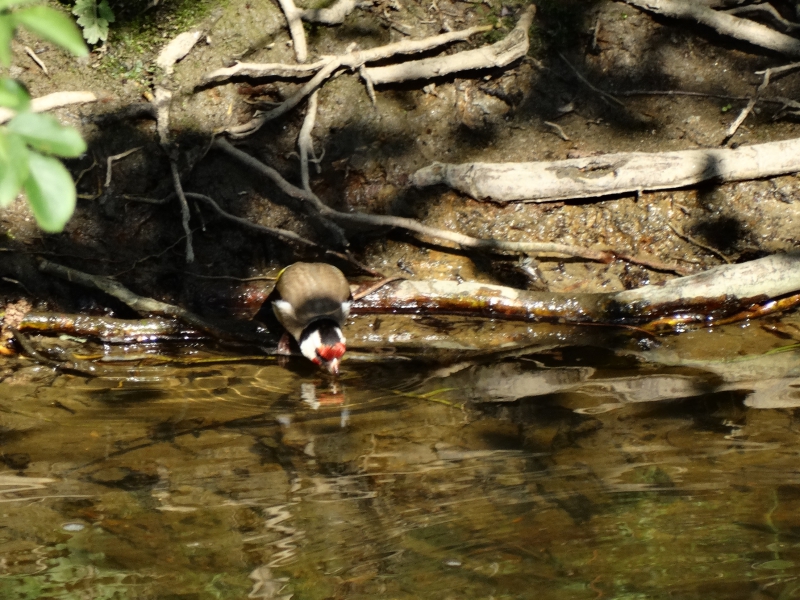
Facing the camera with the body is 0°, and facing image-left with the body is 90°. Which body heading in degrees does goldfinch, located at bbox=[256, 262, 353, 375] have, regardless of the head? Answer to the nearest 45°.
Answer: approximately 0°

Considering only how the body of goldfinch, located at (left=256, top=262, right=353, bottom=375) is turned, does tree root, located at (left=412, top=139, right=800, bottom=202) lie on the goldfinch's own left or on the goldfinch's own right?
on the goldfinch's own left

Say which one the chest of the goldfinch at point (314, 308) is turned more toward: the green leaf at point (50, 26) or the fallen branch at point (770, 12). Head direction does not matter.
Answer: the green leaf

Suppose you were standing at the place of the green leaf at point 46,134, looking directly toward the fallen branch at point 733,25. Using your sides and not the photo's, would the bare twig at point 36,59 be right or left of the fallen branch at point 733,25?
left

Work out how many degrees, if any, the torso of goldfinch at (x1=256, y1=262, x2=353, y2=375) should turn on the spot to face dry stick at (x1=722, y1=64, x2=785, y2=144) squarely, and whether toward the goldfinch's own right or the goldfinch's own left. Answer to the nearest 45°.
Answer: approximately 90° to the goldfinch's own left

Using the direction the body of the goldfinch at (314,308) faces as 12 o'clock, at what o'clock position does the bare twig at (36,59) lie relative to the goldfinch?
The bare twig is roughly at 4 o'clock from the goldfinch.
